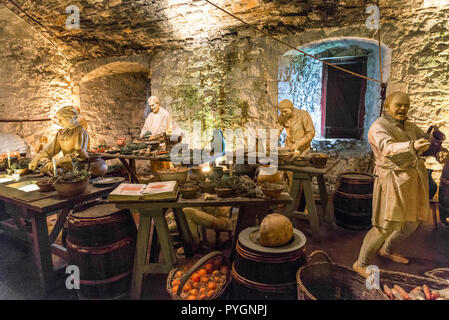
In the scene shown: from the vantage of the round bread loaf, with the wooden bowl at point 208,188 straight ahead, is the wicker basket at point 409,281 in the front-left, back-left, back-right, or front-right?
back-right

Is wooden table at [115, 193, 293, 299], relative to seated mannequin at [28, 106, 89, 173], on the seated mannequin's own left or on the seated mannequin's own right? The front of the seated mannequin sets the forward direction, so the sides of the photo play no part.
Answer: on the seated mannequin's own left

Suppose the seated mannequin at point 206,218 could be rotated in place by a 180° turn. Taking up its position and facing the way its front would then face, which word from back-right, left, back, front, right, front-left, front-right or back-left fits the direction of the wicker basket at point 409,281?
front-right

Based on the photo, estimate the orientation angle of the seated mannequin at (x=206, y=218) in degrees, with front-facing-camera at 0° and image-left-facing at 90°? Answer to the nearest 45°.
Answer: approximately 90°
